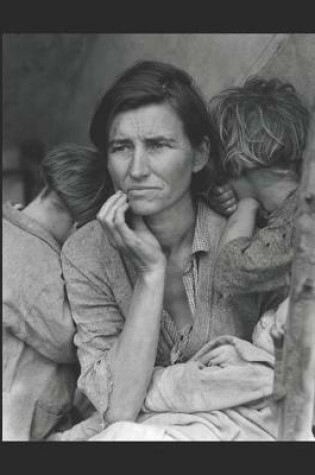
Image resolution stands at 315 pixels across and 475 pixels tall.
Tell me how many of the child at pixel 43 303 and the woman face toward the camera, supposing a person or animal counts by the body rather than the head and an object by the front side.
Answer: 1

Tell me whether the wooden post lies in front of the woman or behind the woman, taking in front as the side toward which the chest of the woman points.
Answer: in front

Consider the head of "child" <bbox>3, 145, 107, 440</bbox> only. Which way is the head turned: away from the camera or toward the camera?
away from the camera

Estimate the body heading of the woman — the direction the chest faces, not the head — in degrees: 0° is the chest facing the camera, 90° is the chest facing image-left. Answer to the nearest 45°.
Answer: approximately 0°

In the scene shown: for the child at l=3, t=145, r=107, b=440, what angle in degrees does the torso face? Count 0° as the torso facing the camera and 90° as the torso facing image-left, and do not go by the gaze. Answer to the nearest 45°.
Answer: approximately 225°

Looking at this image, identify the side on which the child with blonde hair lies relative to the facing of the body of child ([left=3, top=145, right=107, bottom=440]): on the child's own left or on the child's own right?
on the child's own right
